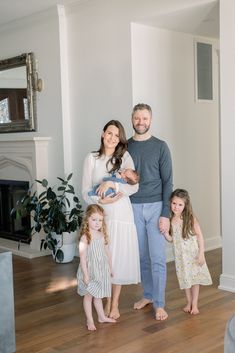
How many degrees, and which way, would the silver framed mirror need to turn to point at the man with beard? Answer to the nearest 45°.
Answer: approximately 45° to its left

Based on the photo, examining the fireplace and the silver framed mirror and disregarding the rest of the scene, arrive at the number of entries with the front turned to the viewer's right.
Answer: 0

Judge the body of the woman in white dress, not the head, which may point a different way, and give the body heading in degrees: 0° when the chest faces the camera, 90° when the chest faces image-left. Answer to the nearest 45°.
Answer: approximately 0°

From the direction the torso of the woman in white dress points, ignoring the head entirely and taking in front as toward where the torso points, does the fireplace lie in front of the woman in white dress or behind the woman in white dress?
behind
